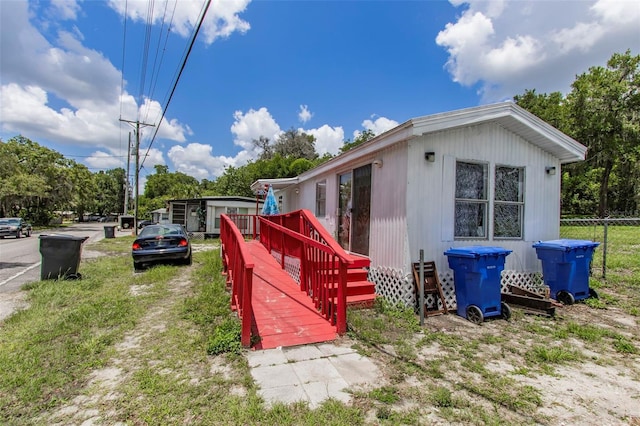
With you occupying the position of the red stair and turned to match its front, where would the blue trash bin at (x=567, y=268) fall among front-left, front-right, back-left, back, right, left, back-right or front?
left

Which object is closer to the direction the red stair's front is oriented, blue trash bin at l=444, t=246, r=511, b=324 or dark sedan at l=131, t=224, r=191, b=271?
the blue trash bin

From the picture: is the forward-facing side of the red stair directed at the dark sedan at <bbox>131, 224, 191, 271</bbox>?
no

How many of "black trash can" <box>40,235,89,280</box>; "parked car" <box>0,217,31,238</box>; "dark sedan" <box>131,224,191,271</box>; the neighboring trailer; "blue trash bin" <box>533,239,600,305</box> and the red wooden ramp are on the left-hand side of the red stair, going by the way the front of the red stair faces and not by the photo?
1

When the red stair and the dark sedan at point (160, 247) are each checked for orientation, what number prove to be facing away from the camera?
1

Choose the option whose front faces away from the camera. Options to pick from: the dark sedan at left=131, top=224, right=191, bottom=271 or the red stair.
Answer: the dark sedan

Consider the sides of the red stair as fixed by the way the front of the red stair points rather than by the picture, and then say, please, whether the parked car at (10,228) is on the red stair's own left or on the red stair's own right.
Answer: on the red stair's own right

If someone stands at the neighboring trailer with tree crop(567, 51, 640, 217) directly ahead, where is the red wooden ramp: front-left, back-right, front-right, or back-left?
front-right

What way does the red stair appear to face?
toward the camera

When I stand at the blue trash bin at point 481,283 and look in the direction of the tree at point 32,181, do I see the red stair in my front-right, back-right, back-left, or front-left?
front-left

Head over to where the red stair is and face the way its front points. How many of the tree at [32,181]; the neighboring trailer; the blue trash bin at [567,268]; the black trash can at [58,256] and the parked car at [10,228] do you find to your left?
1

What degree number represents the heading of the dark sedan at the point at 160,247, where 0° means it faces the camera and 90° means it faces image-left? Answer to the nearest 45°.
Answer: approximately 180°

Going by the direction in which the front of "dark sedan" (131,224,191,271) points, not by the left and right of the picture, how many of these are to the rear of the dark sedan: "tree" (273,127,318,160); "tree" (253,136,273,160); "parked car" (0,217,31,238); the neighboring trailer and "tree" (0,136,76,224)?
0

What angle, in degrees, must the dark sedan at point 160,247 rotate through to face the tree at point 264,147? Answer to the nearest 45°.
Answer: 0° — it already faces it

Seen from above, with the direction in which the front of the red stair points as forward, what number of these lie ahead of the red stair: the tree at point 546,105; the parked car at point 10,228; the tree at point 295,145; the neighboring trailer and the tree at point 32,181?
0

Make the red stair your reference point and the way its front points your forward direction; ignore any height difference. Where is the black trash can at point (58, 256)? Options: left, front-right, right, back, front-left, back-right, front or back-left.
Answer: right

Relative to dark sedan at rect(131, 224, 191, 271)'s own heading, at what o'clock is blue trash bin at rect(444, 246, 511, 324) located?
The blue trash bin is roughly at 5 o'clock from the dark sedan.
